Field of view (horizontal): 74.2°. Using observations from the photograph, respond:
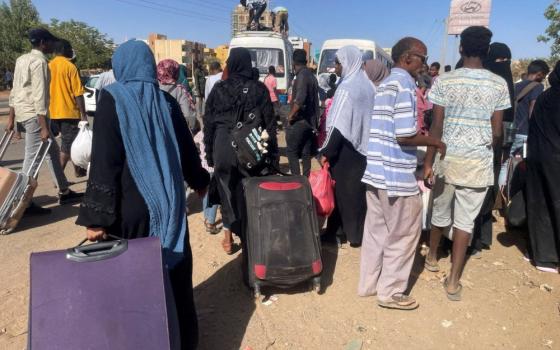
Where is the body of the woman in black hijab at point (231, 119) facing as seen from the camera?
away from the camera

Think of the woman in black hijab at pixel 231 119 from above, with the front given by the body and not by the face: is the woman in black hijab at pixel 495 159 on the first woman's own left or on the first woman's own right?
on the first woman's own right

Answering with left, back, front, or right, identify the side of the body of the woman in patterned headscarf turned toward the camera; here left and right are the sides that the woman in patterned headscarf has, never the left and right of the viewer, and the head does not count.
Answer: back

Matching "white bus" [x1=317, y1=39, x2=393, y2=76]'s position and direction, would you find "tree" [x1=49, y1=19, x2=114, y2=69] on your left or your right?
on your right

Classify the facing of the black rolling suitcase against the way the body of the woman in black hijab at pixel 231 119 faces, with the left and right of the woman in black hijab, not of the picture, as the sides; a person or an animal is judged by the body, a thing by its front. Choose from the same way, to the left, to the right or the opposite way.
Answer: the opposite way

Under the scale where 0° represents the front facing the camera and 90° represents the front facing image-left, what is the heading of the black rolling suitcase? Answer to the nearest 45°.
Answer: approximately 0°

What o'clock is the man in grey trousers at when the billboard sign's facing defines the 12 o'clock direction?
The man in grey trousers is roughly at 1 o'clock from the billboard sign.

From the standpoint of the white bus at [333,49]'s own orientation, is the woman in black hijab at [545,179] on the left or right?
on its left

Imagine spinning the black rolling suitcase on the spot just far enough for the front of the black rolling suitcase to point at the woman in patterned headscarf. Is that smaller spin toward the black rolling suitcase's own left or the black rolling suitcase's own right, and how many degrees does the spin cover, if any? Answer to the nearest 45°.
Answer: approximately 135° to the black rolling suitcase's own right

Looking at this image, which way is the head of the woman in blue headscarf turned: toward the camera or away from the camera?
away from the camera

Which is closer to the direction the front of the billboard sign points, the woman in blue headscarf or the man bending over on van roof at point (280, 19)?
the woman in blue headscarf

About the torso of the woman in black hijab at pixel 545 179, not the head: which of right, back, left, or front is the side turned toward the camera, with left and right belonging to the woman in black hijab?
back
